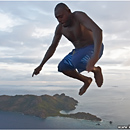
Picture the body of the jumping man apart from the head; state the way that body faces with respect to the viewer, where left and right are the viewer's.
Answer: facing the viewer and to the left of the viewer

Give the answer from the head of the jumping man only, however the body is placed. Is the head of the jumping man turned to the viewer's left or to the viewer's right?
to the viewer's left

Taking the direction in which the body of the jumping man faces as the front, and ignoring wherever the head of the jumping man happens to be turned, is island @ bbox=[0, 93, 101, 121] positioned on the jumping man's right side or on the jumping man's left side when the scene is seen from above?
on the jumping man's right side
